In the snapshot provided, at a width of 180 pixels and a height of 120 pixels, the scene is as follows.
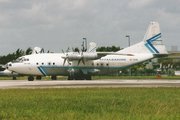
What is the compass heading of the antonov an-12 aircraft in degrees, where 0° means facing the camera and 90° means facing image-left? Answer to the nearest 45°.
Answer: approximately 90°
